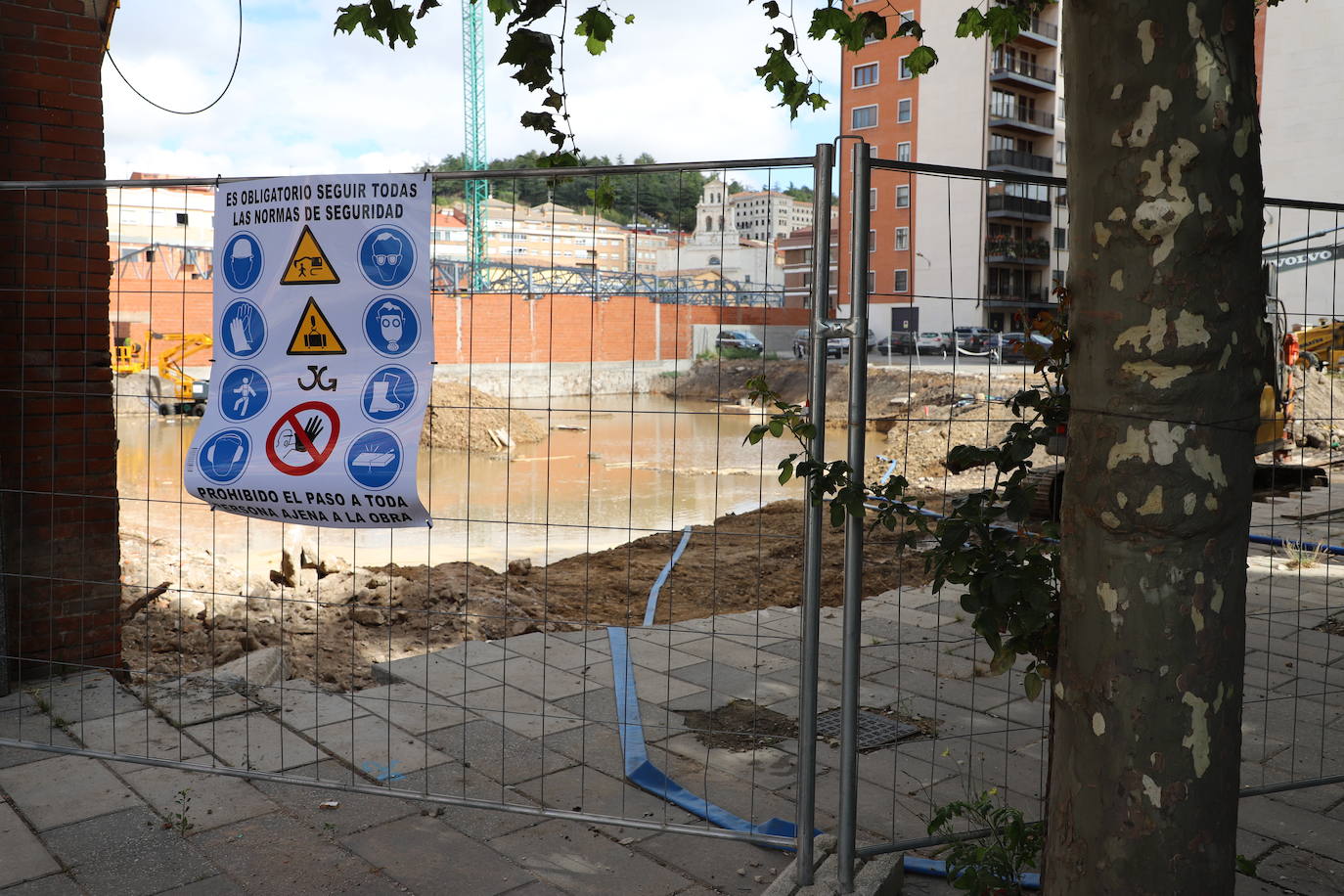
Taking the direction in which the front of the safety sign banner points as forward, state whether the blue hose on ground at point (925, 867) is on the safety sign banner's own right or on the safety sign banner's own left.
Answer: on the safety sign banner's own left

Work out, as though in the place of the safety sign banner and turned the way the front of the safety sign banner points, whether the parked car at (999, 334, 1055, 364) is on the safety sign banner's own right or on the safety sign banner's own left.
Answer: on the safety sign banner's own left

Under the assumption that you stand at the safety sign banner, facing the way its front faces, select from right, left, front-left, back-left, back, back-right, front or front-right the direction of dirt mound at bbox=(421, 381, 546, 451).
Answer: back

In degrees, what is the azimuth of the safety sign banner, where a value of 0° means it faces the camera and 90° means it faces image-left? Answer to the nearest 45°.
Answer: approximately 0°

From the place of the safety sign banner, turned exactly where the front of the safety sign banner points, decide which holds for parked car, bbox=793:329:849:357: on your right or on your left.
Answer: on your left
